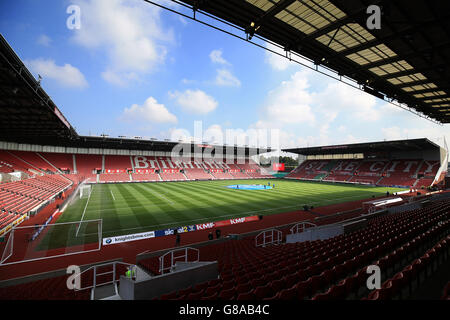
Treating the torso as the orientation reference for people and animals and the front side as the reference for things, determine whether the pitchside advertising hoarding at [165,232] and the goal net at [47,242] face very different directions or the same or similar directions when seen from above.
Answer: very different directions

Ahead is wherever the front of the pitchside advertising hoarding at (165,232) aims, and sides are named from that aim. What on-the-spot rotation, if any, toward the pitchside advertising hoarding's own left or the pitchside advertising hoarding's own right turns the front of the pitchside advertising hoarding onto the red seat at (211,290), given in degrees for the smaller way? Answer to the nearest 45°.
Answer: approximately 45° to the pitchside advertising hoarding's own right

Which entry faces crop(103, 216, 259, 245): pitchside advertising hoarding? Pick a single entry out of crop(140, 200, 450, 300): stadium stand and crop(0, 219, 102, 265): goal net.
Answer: the stadium stand

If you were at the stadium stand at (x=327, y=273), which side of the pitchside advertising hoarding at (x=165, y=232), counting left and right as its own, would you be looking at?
front

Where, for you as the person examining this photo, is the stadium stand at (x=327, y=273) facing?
facing away from the viewer and to the left of the viewer
